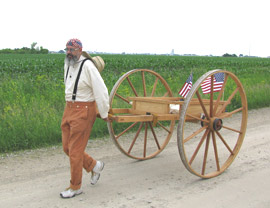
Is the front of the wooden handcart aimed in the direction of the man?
yes

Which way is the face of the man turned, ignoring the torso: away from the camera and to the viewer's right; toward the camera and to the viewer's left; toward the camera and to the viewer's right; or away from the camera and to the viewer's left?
toward the camera and to the viewer's left

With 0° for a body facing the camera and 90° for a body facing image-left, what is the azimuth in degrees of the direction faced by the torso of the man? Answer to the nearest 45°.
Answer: approximately 45°

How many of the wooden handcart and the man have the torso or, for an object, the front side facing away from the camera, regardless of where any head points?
0

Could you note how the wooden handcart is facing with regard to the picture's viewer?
facing the viewer and to the left of the viewer
